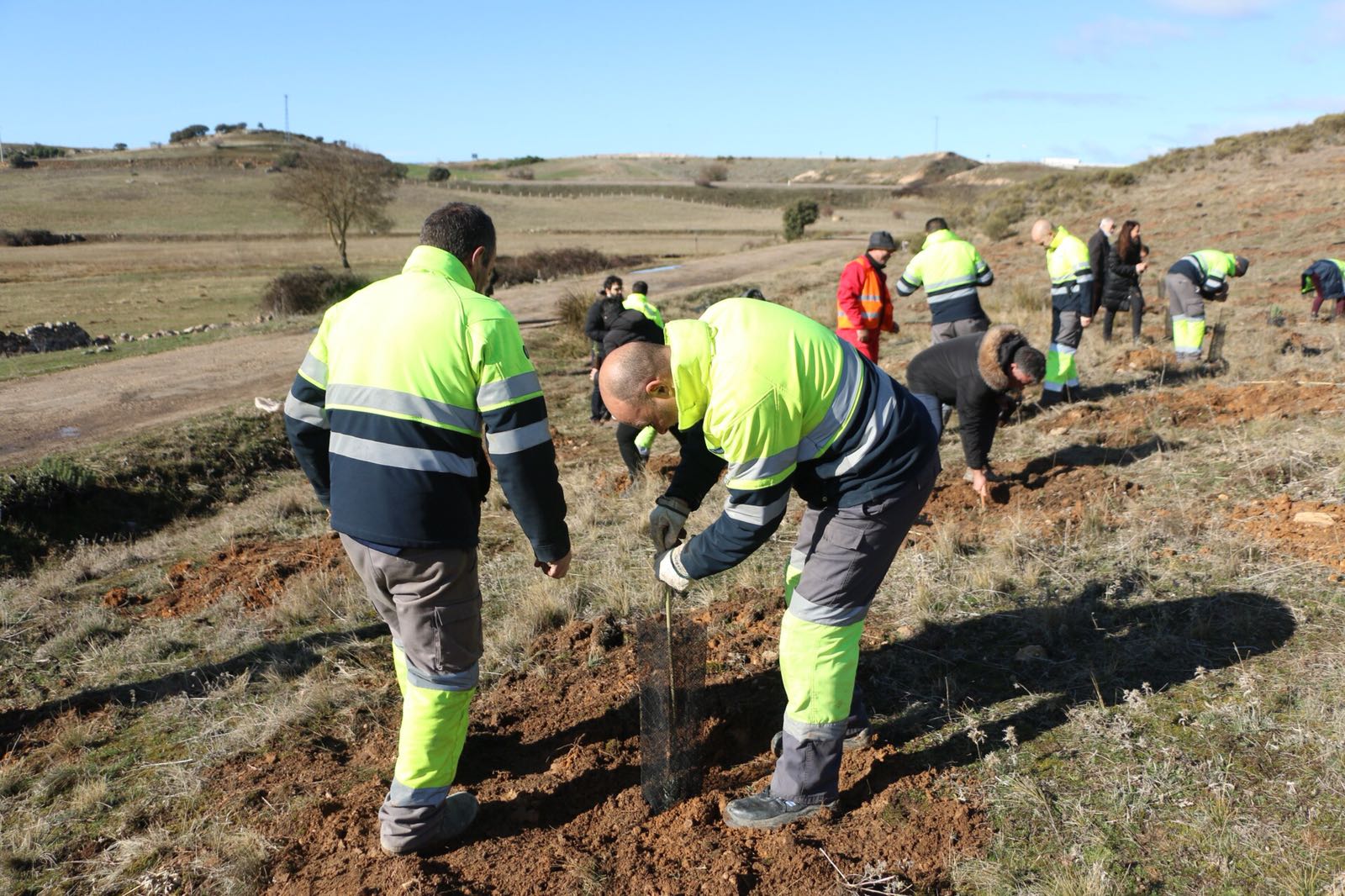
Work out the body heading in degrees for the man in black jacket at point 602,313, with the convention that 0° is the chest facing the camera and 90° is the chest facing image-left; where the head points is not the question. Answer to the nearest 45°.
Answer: approximately 315°

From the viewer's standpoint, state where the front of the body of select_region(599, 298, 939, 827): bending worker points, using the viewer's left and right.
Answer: facing to the left of the viewer

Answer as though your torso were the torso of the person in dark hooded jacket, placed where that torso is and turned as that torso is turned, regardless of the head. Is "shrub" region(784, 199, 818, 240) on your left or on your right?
on your left

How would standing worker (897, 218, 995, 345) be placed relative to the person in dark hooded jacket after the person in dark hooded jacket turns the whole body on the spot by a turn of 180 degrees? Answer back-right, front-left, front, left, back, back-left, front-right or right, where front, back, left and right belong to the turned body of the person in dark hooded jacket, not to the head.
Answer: right

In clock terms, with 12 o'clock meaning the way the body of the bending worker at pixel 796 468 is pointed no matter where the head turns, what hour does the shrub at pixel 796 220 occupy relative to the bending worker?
The shrub is roughly at 3 o'clock from the bending worker.

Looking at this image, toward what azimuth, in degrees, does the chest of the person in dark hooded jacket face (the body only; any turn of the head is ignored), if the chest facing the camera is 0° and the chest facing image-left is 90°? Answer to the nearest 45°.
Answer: approximately 270°

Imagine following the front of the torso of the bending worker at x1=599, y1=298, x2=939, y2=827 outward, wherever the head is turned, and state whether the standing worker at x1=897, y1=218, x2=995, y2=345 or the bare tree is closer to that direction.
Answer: the bare tree

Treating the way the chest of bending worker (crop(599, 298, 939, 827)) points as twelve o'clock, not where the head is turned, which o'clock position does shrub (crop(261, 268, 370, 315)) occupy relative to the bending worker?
The shrub is roughly at 2 o'clock from the bending worker.

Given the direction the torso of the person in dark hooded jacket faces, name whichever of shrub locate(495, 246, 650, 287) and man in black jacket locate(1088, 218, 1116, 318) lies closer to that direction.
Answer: the man in black jacket

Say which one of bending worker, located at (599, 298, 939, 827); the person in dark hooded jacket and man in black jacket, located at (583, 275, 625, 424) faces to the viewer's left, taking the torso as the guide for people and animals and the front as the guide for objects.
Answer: the bending worker

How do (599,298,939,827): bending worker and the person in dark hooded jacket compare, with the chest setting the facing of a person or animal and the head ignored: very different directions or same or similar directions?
very different directions

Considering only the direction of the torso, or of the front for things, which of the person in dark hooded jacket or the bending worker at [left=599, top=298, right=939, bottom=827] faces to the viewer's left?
the bending worker
